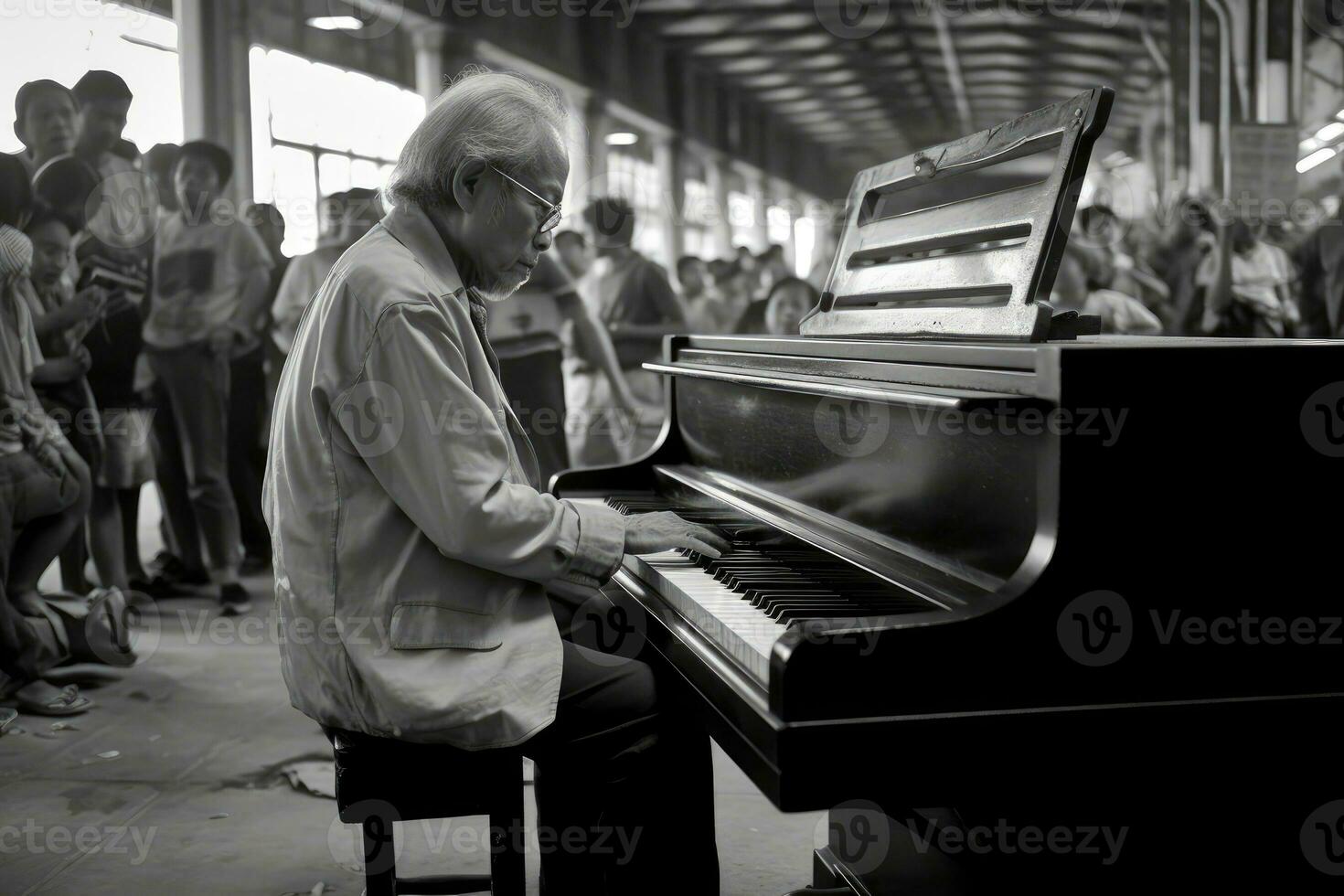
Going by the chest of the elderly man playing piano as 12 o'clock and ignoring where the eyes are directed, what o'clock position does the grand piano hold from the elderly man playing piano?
The grand piano is roughly at 1 o'clock from the elderly man playing piano.

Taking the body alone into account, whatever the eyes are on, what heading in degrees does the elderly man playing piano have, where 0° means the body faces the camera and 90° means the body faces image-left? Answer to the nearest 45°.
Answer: approximately 270°

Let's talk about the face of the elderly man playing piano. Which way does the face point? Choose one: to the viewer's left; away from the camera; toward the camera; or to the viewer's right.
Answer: to the viewer's right

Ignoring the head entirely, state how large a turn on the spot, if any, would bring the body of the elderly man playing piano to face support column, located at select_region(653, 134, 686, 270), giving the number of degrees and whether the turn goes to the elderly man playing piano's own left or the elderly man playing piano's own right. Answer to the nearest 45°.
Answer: approximately 90° to the elderly man playing piano's own left

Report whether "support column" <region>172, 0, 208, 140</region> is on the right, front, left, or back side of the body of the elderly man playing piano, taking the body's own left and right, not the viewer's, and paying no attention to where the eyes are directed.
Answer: left

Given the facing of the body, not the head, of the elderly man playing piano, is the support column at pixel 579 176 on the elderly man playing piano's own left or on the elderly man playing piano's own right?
on the elderly man playing piano's own left

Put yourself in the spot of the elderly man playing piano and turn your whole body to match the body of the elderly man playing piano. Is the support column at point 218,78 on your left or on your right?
on your left
